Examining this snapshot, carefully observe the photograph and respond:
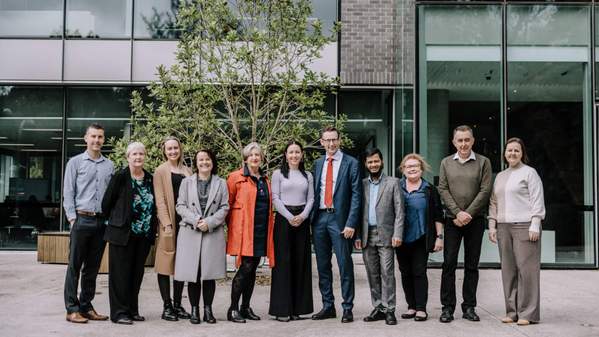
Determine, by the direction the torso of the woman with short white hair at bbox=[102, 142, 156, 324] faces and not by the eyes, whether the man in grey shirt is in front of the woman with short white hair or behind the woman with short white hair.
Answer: behind

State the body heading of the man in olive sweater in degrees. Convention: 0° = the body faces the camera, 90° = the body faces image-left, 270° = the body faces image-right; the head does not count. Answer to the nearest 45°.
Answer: approximately 0°

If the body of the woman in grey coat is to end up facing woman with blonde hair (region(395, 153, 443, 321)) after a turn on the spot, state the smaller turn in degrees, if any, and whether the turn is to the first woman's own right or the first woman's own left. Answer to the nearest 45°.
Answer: approximately 90° to the first woman's own left

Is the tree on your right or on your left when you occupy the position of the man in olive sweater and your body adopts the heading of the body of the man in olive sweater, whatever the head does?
on your right

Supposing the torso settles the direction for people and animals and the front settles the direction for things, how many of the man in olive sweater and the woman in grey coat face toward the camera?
2

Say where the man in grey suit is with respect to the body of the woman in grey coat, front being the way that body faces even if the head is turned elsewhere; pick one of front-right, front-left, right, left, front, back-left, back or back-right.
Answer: left

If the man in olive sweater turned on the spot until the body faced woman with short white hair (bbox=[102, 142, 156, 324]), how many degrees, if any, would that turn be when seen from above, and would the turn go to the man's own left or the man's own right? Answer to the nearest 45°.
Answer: approximately 90° to the man's own right

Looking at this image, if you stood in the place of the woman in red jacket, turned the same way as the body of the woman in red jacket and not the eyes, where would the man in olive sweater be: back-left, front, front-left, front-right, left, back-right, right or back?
front-left
